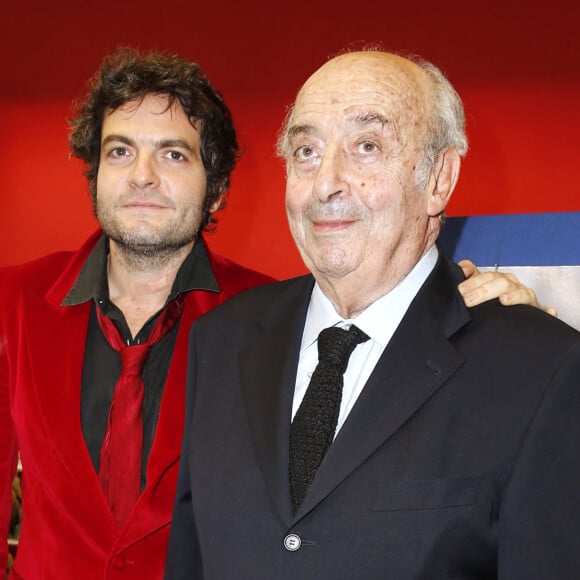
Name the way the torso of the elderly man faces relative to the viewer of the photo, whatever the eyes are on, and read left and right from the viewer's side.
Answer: facing the viewer and to the left of the viewer
